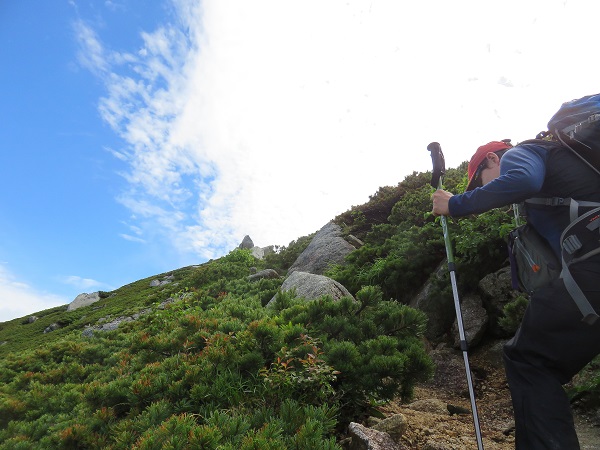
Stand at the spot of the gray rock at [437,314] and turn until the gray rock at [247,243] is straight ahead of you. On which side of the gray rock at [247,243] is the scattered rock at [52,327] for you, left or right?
left

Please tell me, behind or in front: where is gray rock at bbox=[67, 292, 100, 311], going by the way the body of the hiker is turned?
in front

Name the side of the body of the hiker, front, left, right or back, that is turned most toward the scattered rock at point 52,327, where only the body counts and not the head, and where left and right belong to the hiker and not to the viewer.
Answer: front

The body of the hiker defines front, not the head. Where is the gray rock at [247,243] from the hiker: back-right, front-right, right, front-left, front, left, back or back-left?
front-right

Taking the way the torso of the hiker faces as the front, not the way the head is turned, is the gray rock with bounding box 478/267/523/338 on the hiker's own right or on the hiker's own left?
on the hiker's own right

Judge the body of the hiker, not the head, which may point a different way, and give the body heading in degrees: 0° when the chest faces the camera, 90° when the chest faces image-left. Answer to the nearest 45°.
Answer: approximately 90°

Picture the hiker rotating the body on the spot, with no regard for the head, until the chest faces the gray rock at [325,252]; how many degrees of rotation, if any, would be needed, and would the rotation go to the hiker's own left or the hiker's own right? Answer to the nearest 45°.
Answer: approximately 45° to the hiker's own right

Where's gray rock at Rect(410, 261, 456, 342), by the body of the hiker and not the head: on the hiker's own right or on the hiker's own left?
on the hiker's own right

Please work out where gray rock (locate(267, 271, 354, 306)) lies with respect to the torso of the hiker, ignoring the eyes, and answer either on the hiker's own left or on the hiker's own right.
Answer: on the hiker's own right
